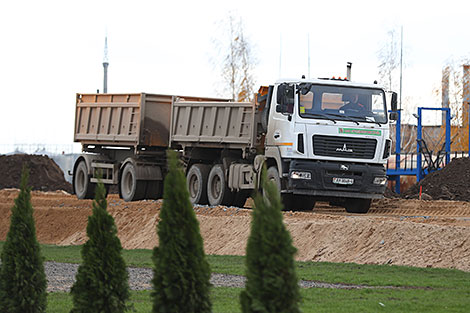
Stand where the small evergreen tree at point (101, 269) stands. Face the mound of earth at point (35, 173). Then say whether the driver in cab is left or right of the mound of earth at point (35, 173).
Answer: right

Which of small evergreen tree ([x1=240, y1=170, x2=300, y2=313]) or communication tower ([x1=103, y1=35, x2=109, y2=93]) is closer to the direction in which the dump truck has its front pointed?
the small evergreen tree

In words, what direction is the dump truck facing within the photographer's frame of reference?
facing the viewer and to the right of the viewer

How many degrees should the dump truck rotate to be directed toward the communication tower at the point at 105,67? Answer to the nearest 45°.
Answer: approximately 180°

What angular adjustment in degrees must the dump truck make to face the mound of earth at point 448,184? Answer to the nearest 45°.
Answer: approximately 90° to its left

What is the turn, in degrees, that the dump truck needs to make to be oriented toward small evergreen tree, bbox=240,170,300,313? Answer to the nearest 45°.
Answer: approximately 45° to its right

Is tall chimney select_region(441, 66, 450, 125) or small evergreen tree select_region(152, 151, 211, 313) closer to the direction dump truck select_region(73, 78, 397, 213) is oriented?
the small evergreen tree

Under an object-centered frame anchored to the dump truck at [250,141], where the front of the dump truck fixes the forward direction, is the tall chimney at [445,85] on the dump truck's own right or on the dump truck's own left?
on the dump truck's own left

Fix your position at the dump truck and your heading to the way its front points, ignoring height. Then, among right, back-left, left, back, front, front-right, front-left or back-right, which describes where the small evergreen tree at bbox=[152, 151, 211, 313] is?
front-right
